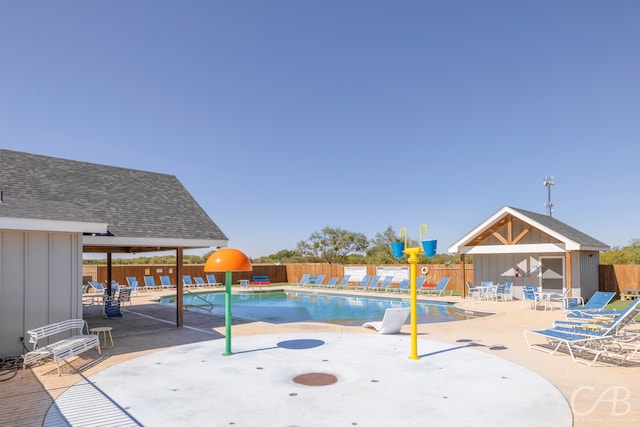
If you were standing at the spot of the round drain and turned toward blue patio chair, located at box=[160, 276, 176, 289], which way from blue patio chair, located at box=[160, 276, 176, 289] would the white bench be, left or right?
left

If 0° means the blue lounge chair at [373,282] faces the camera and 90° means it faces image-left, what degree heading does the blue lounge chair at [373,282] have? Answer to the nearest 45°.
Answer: approximately 45°

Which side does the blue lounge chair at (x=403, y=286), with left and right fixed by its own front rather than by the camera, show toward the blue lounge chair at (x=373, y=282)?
right

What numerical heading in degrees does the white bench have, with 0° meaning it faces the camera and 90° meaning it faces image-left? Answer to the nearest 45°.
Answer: approximately 315°

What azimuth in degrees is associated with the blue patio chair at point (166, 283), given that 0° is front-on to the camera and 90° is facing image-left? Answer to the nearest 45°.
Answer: approximately 315°

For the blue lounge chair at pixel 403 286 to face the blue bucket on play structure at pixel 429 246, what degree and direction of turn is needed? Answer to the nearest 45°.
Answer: approximately 45° to its left

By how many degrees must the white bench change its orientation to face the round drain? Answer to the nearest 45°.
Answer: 0° — it already faces it

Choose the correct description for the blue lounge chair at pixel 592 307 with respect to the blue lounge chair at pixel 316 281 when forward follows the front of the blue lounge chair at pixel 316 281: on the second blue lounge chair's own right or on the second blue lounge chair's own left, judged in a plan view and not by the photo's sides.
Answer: on the second blue lounge chair's own left

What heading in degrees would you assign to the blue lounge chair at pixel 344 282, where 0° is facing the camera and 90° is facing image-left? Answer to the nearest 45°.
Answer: approximately 45°

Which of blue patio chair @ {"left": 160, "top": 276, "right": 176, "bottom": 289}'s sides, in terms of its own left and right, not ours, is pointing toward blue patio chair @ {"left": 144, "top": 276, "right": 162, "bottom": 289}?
right
